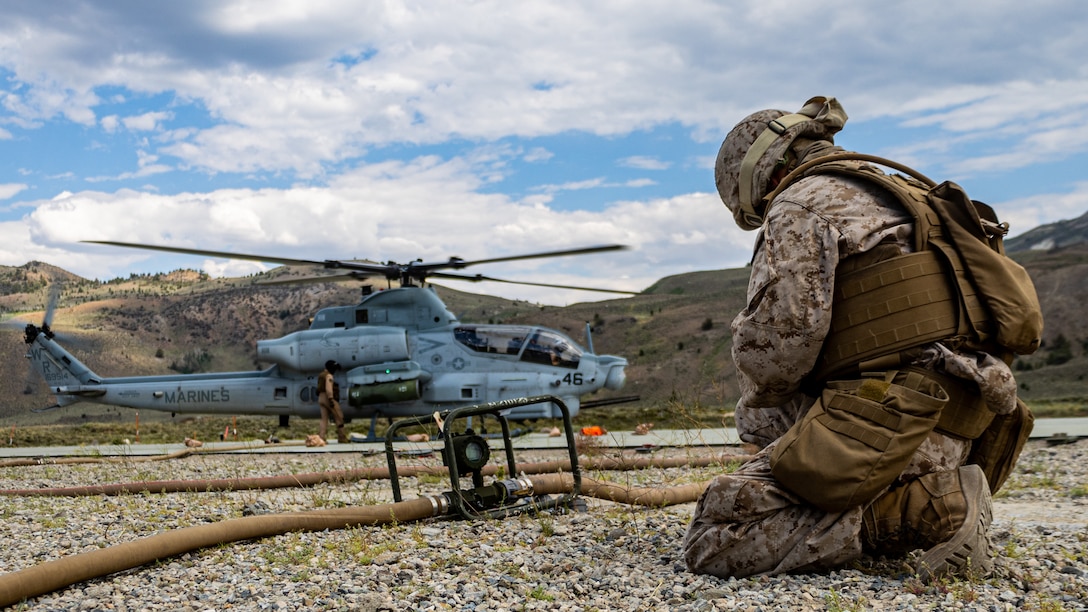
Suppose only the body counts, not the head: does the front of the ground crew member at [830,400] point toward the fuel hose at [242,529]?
yes

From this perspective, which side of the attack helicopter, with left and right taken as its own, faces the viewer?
right

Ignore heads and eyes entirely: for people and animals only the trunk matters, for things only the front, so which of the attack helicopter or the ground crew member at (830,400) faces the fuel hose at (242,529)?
the ground crew member

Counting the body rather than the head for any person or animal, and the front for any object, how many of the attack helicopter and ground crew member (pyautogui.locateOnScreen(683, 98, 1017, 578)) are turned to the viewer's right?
1

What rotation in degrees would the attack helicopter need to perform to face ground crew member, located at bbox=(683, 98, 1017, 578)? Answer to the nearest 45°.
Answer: approximately 90° to its right

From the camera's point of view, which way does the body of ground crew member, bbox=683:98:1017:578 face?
to the viewer's left

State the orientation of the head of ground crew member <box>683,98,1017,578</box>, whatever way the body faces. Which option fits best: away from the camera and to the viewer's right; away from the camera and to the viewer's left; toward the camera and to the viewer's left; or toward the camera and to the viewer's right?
away from the camera and to the viewer's left

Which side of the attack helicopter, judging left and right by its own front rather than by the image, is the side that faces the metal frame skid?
right
